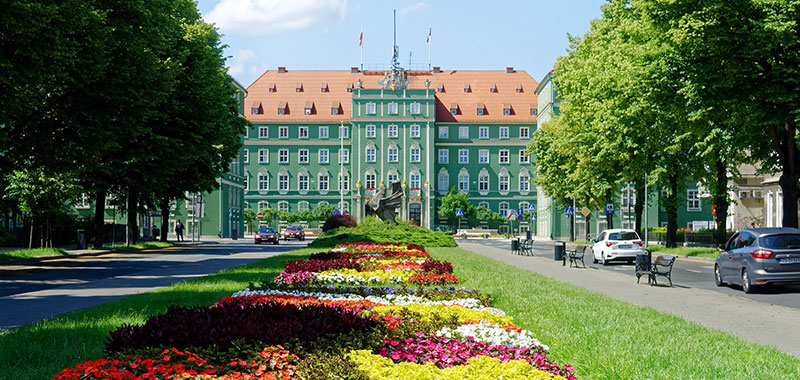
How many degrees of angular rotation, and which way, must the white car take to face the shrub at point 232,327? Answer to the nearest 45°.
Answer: approximately 135° to its left

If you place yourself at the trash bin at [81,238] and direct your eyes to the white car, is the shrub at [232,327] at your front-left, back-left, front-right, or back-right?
front-right

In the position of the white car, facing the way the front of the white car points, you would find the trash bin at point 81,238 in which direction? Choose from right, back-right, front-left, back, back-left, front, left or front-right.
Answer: front-left

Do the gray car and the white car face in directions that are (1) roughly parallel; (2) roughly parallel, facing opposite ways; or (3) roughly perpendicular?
roughly parallel

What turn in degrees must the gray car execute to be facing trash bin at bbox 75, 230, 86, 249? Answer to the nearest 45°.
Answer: approximately 45° to its left

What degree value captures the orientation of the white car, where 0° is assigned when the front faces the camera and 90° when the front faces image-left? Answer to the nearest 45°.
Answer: approximately 135°

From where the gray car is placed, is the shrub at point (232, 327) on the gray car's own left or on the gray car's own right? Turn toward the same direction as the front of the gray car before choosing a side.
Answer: on the gray car's own left

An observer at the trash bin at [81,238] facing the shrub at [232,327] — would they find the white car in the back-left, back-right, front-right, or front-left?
front-left

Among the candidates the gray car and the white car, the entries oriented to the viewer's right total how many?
0

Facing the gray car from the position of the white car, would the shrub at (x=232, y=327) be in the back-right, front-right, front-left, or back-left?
front-right
